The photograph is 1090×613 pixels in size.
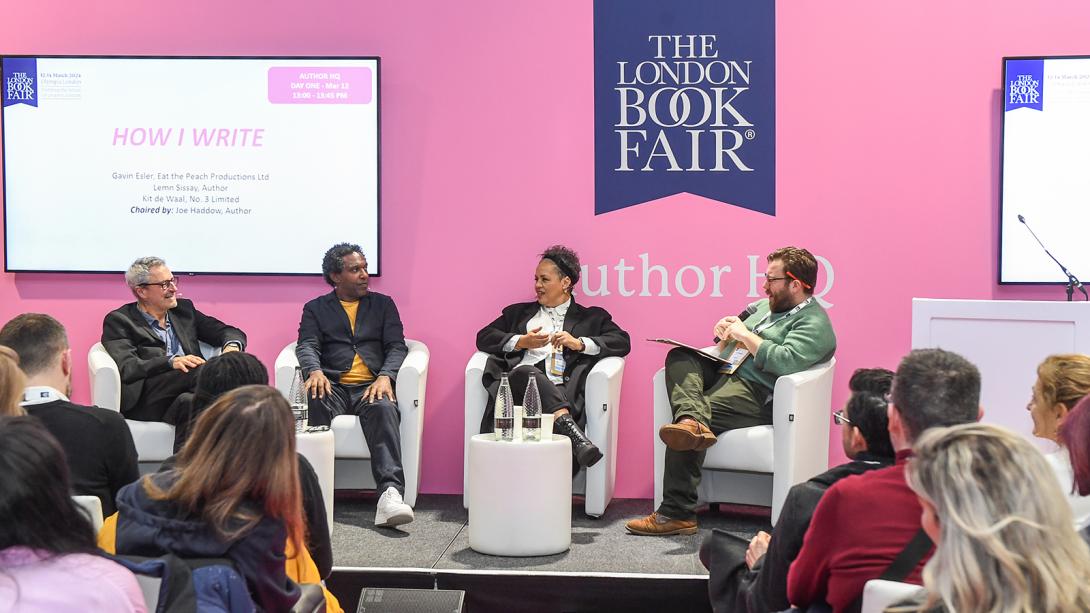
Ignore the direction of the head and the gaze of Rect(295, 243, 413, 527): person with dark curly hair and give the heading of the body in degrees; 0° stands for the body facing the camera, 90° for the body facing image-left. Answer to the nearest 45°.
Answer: approximately 0°

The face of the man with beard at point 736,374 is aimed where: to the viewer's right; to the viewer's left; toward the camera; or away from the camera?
to the viewer's left

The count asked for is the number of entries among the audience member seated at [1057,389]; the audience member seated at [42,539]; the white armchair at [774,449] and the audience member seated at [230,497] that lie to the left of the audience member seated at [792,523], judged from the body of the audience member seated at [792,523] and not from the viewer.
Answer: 2

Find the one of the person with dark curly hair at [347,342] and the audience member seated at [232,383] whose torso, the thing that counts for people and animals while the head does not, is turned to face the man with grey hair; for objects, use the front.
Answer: the audience member seated

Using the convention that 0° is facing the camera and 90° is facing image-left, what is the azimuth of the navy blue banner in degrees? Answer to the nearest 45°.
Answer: approximately 0°

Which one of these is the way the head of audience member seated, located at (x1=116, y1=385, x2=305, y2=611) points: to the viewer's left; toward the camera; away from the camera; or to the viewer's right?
away from the camera

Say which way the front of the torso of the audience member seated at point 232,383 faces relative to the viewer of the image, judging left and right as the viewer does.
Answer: facing away from the viewer

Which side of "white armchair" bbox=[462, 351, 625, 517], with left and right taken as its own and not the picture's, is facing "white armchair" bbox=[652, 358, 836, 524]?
left

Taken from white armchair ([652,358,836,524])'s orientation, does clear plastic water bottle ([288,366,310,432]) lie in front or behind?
in front

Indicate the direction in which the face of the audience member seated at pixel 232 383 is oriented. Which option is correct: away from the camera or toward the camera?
away from the camera

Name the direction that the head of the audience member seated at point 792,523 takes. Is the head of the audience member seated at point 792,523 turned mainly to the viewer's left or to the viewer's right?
to the viewer's left

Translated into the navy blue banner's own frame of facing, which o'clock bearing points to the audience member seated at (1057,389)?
The audience member seated is roughly at 11 o'clock from the navy blue banner.
